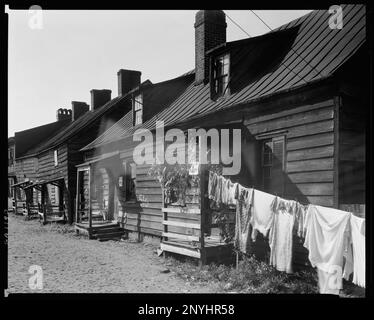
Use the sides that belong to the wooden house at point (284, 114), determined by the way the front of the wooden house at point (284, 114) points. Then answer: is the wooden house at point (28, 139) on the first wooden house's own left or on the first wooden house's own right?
on the first wooden house's own right

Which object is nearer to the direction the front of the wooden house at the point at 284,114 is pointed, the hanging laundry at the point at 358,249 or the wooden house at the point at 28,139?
the hanging laundry

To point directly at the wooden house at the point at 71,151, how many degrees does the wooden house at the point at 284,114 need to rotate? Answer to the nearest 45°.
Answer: approximately 90° to its right

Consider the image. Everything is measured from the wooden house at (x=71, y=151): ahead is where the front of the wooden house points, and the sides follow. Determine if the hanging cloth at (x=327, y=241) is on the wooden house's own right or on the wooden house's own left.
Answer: on the wooden house's own left

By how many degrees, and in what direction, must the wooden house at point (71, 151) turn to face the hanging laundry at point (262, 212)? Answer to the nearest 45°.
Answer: approximately 45° to its left

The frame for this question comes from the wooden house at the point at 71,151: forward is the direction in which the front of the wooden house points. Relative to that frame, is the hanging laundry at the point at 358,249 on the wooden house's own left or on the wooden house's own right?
on the wooden house's own left

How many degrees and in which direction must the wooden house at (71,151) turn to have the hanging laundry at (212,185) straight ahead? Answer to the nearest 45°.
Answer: approximately 45° to its left

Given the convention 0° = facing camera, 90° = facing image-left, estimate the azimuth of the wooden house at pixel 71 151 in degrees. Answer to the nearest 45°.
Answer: approximately 45°

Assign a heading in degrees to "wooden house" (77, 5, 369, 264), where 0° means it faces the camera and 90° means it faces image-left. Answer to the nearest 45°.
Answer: approximately 45°
